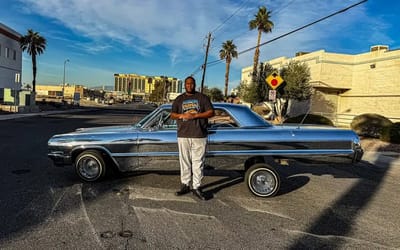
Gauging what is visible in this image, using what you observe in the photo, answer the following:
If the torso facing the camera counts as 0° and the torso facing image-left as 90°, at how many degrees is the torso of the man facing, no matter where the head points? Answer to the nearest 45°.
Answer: approximately 0°

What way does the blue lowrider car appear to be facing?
to the viewer's left

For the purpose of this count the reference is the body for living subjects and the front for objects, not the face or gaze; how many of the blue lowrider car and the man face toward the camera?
1

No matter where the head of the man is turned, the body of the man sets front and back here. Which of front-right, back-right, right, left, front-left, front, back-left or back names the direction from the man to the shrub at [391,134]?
back-left

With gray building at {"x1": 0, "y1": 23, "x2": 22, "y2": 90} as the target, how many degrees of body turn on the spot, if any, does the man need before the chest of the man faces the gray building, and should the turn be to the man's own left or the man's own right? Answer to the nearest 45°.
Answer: approximately 135° to the man's own right

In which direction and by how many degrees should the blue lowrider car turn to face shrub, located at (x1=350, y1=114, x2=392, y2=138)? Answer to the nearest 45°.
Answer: approximately 135° to its right

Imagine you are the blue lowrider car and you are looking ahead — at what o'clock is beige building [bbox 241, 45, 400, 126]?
The beige building is roughly at 4 o'clock from the blue lowrider car.
